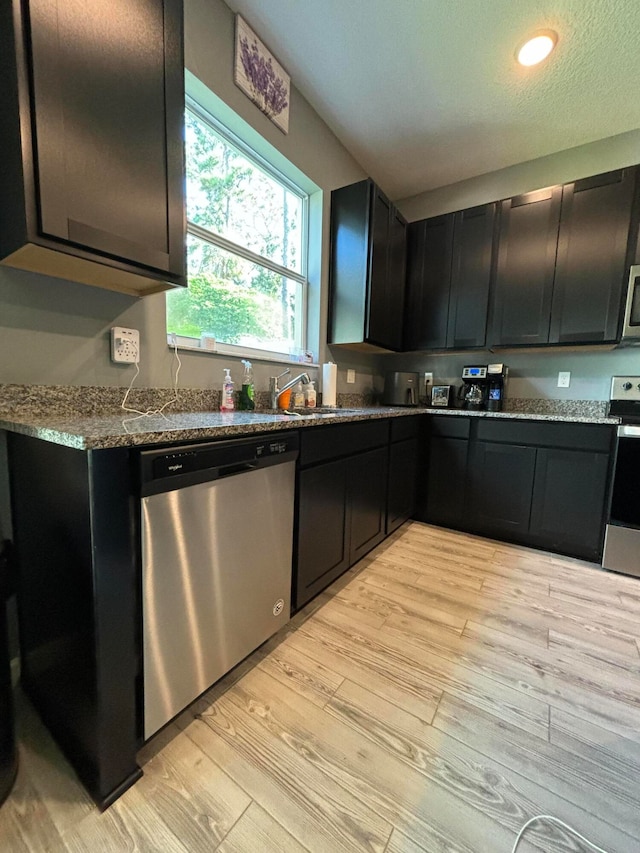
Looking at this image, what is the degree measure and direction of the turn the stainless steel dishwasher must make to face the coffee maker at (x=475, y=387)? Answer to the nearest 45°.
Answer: approximately 90° to its left

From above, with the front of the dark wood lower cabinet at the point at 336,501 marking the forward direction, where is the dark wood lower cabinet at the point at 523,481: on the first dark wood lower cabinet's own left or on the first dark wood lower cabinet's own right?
on the first dark wood lower cabinet's own left

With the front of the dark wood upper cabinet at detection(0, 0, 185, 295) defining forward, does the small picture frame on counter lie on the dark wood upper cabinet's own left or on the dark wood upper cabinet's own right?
on the dark wood upper cabinet's own left

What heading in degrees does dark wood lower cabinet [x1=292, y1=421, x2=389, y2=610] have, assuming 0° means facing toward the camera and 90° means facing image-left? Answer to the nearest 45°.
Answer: approximately 315°
